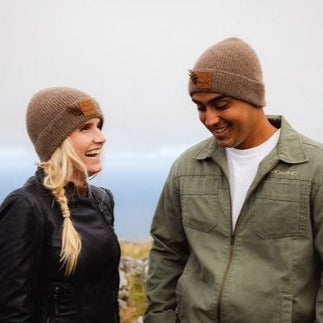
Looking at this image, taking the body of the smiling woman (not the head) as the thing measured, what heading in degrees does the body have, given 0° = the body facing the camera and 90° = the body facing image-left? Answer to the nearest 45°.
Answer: approximately 315°

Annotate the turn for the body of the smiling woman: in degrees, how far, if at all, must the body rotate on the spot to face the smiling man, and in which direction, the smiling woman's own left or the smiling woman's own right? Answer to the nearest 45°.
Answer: approximately 45° to the smiling woman's own left
